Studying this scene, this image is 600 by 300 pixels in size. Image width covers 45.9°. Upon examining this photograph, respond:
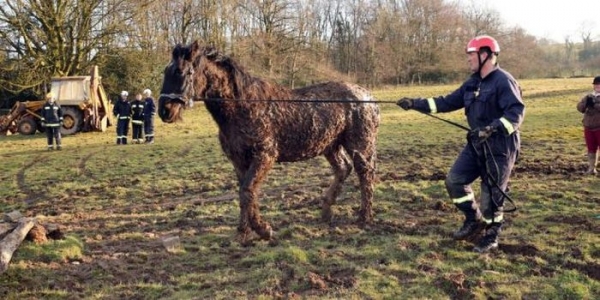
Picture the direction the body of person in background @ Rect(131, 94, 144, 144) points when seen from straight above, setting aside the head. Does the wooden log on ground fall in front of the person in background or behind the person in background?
in front

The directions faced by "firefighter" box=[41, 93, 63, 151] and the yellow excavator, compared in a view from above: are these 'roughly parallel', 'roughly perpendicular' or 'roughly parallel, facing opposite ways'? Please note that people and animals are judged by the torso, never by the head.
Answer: roughly perpendicular

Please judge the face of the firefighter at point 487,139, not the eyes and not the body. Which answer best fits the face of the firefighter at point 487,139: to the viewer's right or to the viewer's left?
to the viewer's left

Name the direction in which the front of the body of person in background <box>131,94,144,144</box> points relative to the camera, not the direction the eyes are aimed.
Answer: toward the camera

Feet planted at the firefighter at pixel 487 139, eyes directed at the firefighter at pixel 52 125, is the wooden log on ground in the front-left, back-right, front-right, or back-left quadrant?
front-left

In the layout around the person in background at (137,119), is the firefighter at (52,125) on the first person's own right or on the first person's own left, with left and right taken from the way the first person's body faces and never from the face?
on the first person's own right

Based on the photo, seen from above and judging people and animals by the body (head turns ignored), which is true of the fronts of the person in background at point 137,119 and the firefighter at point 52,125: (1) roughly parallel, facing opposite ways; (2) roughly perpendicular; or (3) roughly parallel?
roughly parallel

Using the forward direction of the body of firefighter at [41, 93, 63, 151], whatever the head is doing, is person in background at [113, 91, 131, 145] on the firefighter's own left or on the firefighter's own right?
on the firefighter's own left
